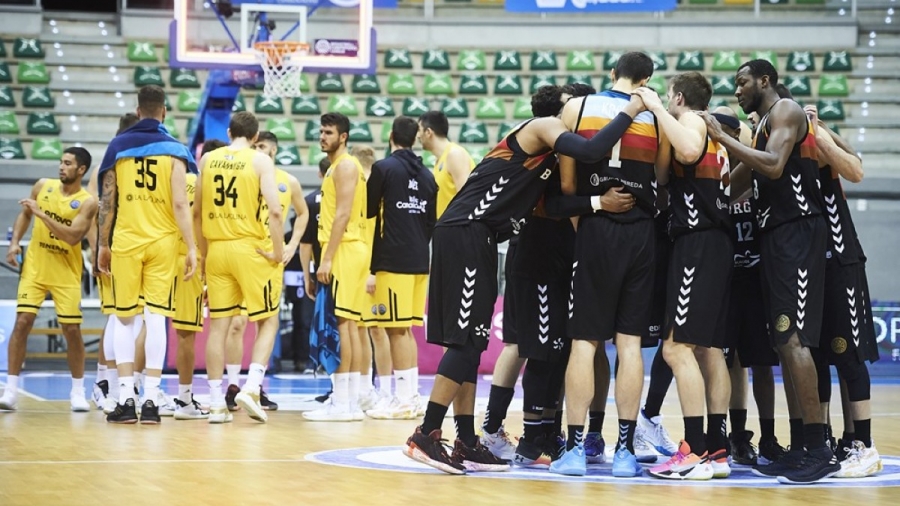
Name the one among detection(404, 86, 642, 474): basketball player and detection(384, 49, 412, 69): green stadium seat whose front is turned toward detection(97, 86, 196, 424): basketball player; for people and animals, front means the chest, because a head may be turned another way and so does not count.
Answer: the green stadium seat

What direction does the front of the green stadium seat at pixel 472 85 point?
toward the camera

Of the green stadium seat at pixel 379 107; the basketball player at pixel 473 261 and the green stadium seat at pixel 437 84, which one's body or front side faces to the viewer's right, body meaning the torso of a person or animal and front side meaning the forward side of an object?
the basketball player

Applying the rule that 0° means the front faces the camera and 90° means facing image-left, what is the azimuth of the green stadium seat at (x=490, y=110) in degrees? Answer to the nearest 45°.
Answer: approximately 0°

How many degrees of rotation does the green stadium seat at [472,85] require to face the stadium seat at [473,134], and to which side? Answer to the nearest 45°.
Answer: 0° — it already faces it

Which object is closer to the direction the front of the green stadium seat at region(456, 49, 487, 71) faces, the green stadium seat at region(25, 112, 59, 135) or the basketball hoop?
the basketball hoop

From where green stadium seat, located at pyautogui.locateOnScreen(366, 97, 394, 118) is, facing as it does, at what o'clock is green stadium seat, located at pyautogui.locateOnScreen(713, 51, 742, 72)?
green stadium seat, located at pyautogui.locateOnScreen(713, 51, 742, 72) is roughly at 9 o'clock from green stadium seat, located at pyautogui.locateOnScreen(366, 97, 394, 118).

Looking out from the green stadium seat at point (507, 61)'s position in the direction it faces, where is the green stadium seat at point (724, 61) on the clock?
the green stadium seat at point (724, 61) is roughly at 9 o'clock from the green stadium seat at point (507, 61).

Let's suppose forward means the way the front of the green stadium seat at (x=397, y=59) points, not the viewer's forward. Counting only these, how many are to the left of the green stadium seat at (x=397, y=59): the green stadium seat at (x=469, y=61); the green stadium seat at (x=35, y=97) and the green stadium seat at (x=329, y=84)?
1

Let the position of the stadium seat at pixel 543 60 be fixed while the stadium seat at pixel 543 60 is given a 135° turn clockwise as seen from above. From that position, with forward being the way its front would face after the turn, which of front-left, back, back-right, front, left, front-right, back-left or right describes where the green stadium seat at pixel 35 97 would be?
front-left

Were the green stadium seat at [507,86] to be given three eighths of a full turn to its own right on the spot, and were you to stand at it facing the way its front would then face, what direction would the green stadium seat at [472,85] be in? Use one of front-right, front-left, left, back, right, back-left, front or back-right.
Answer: front-left

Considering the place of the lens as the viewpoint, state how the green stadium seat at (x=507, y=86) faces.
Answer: facing the viewer

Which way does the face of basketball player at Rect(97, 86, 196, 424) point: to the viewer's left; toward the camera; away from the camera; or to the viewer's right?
away from the camera

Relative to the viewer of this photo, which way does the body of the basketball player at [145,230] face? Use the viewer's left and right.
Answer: facing away from the viewer

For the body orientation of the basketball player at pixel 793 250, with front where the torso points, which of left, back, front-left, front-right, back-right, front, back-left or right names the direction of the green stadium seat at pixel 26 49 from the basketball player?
front-right

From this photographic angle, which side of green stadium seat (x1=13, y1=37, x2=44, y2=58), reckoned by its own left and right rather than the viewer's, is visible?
front

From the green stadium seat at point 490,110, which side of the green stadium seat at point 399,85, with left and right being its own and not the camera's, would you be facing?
left

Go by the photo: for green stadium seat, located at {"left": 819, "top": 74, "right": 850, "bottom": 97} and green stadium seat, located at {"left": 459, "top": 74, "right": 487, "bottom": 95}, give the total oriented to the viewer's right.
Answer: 0
